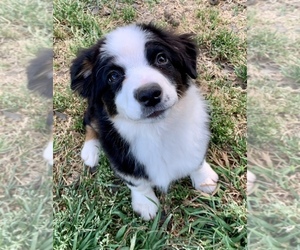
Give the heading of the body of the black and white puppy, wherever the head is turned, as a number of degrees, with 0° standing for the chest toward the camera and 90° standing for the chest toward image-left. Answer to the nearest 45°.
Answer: approximately 315°
